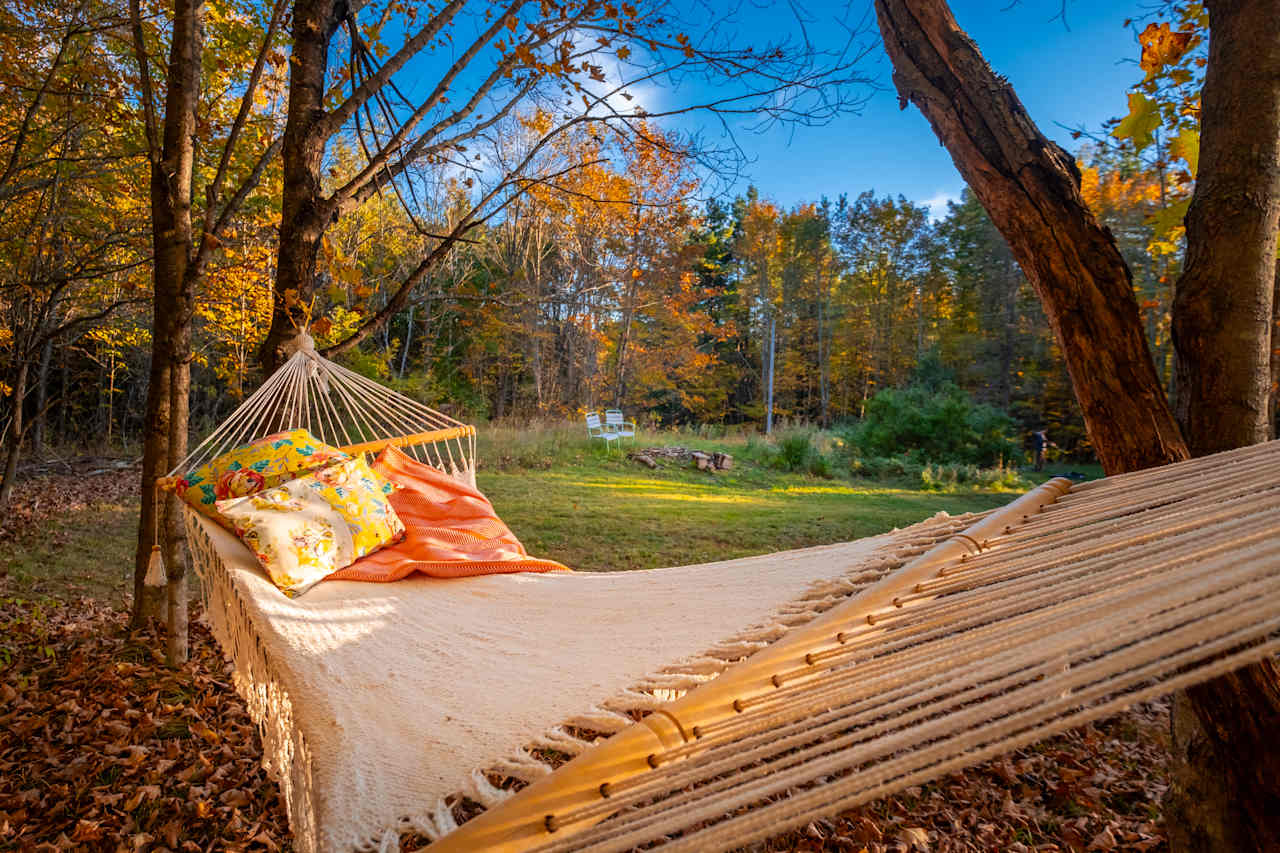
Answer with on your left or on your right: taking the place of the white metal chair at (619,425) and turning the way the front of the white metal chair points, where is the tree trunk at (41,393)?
on your right

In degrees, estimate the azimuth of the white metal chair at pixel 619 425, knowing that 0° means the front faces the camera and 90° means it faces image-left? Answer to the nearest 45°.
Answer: approximately 315°

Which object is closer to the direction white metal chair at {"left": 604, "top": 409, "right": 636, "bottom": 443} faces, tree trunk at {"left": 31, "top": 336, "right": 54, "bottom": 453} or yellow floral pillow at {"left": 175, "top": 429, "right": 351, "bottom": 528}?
the yellow floral pillow

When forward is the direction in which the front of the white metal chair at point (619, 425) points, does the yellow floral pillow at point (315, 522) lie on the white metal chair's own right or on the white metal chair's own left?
on the white metal chair's own right

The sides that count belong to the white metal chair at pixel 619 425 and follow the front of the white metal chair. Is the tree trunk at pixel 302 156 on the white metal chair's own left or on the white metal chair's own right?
on the white metal chair's own right

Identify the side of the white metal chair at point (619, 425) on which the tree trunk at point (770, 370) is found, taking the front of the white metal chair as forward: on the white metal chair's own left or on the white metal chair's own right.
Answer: on the white metal chair's own left

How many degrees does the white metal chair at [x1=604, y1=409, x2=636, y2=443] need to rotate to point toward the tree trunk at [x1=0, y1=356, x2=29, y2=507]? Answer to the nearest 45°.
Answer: approximately 90° to its right

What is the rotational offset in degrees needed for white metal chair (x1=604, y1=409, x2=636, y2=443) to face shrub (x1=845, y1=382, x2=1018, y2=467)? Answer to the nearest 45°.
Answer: approximately 45° to its left

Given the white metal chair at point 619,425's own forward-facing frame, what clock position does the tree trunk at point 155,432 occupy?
The tree trunk is roughly at 2 o'clock from the white metal chair.
